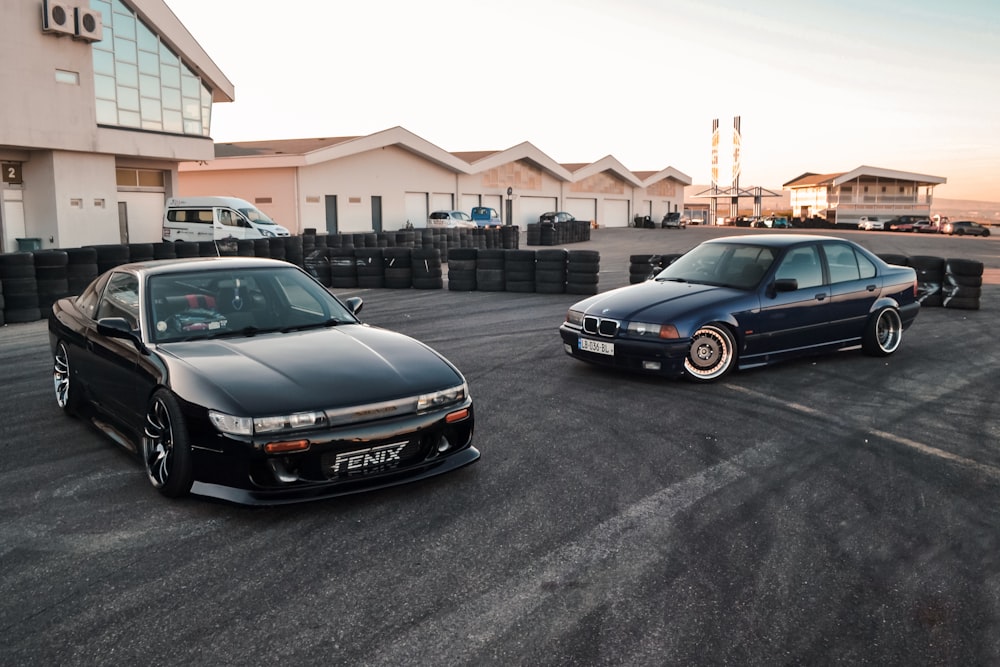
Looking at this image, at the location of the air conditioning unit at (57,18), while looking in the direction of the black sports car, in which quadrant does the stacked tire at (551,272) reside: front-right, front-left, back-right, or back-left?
front-left

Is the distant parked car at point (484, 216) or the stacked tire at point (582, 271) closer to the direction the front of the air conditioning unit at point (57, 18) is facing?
the stacked tire

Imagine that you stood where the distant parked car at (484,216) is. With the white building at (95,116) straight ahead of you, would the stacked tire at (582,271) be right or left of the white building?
left

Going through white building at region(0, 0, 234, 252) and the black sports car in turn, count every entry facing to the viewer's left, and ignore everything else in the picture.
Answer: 0

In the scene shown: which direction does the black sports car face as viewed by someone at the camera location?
facing the viewer and to the right of the viewer

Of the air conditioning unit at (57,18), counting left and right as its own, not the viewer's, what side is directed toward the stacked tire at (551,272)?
front

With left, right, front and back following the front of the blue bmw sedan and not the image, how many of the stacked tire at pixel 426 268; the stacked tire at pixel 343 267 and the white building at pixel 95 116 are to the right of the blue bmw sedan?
3

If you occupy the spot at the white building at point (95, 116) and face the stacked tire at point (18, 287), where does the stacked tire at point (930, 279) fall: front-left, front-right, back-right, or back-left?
front-left

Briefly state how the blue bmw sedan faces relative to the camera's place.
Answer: facing the viewer and to the left of the viewer

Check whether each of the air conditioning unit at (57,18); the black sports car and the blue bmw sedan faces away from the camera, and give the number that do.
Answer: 0
